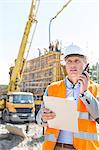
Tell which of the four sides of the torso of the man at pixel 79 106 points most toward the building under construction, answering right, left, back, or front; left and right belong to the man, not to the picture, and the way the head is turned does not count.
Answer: back

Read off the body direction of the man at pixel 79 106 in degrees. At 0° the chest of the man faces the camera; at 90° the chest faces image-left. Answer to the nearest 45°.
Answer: approximately 0°
